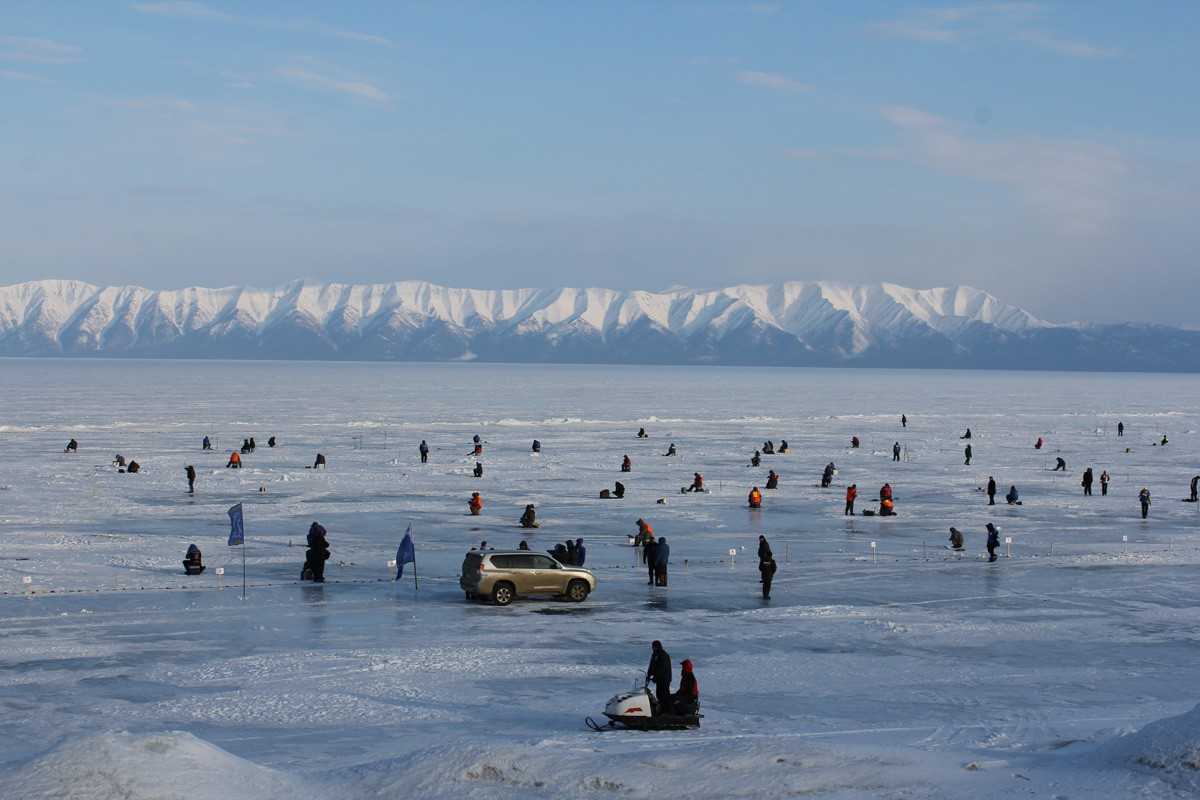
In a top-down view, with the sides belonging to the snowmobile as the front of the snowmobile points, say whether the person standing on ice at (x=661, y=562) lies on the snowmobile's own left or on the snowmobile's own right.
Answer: on the snowmobile's own right

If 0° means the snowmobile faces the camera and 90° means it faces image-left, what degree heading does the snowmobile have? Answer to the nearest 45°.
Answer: approximately 90°

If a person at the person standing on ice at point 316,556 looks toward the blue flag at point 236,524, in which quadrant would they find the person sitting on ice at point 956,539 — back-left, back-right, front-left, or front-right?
back-left

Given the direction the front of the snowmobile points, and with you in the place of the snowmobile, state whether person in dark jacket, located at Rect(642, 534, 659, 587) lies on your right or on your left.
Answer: on your right

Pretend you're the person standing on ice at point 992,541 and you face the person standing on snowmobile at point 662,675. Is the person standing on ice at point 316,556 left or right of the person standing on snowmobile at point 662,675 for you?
right

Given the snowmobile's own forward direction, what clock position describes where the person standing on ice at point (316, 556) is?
The person standing on ice is roughly at 2 o'clock from the snowmobile.
